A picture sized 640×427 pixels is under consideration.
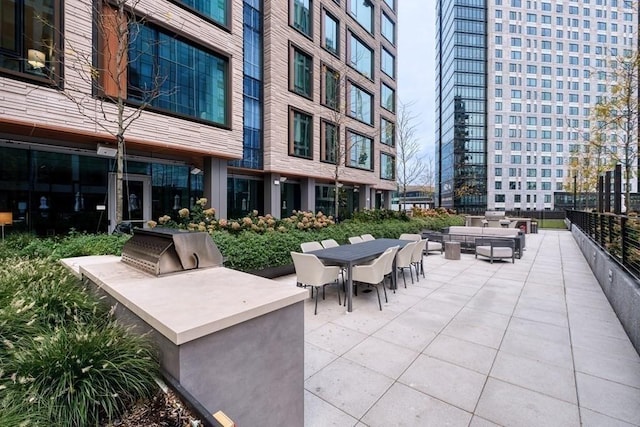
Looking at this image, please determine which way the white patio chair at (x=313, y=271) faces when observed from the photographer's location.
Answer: facing away from the viewer and to the right of the viewer

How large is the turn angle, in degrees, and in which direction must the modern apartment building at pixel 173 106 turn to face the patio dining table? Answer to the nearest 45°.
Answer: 0° — it already faces it

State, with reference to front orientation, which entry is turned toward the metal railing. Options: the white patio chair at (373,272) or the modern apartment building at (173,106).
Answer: the modern apartment building

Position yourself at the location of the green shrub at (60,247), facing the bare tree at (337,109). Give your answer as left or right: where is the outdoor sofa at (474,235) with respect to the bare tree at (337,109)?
right

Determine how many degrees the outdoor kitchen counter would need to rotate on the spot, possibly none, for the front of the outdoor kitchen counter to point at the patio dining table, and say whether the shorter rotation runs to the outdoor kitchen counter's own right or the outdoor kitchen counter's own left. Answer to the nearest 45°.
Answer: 0° — it already faces it

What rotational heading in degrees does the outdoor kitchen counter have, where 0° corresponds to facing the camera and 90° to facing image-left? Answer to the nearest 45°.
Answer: approximately 225°

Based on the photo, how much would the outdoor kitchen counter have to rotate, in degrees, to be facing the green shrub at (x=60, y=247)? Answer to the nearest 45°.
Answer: approximately 90° to its left

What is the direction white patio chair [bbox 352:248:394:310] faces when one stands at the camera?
facing away from the viewer and to the left of the viewer

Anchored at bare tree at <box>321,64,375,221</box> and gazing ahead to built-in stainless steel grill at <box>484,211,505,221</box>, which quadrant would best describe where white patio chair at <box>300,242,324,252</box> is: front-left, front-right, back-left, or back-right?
back-right

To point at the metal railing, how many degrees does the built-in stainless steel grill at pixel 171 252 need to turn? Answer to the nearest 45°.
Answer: approximately 45° to its right
